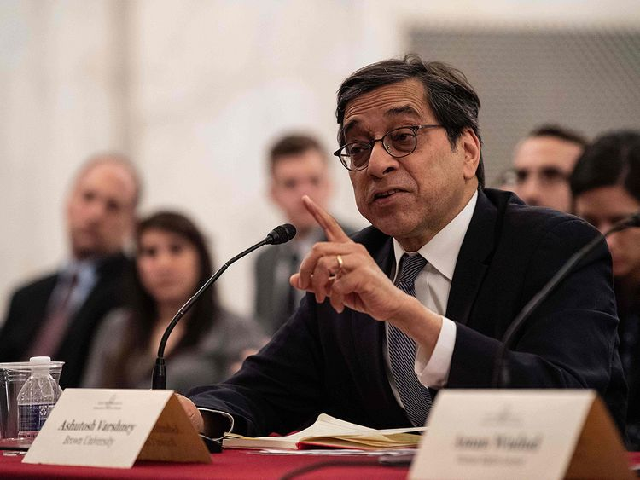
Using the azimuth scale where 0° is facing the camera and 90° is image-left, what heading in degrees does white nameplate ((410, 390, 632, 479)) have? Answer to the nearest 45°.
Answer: approximately 45°

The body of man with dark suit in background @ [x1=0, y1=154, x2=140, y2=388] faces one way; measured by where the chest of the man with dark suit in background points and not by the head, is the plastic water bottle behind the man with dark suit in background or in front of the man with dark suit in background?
in front

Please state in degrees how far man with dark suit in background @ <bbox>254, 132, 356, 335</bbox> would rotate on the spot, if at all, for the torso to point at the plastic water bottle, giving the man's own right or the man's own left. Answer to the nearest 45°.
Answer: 0° — they already face it

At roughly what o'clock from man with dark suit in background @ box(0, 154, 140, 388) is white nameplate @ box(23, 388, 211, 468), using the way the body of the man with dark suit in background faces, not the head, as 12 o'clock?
The white nameplate is roughly at 12 o'clock from the man with dark suit in background.

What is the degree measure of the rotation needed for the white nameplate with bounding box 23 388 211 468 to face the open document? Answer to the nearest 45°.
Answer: approximately 135° to its left

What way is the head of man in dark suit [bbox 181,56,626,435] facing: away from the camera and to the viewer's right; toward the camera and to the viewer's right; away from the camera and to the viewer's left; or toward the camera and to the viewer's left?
toward the camera and to the viewer's left

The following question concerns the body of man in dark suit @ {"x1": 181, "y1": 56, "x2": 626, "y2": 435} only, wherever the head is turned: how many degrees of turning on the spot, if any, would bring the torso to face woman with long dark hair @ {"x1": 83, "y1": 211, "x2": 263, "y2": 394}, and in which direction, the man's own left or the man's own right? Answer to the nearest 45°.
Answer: approximately 90° to the man's own right

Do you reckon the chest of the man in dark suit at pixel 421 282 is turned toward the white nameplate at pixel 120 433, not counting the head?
yes

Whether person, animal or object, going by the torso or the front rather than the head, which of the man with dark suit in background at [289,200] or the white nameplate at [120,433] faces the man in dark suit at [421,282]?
the man with dark suit in background

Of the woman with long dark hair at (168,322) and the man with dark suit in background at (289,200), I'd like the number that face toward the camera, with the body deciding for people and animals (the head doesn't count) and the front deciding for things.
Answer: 2
